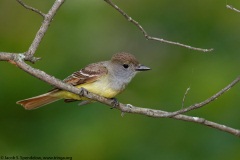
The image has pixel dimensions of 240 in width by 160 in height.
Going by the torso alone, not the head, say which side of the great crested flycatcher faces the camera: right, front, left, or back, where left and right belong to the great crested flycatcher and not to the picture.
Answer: right
